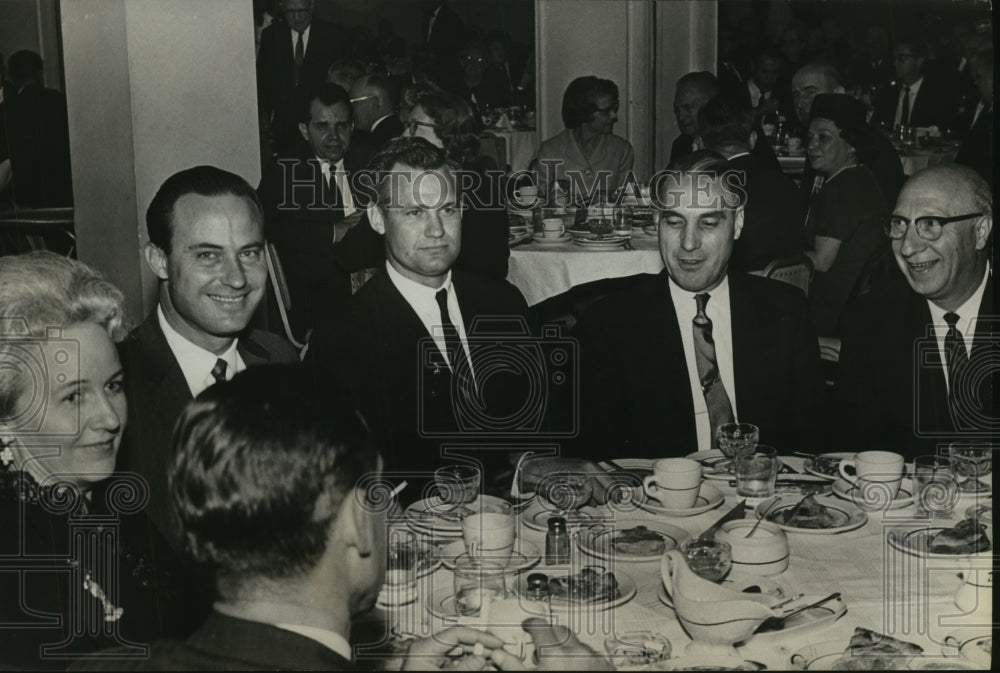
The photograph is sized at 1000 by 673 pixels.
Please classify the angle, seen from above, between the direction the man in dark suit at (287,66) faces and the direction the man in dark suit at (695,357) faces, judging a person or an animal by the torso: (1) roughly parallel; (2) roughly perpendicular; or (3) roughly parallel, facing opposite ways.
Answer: roughly parallel

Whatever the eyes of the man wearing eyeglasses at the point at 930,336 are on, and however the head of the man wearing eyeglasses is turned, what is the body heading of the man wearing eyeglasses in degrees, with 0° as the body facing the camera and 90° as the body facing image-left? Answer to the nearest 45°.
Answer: approximately 45°

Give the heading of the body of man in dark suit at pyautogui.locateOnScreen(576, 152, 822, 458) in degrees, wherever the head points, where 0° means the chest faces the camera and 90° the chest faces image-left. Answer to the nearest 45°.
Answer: approximately 0°

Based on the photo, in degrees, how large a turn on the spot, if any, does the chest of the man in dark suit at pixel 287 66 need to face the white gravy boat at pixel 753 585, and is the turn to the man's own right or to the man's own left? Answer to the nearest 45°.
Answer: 0° — they already face it

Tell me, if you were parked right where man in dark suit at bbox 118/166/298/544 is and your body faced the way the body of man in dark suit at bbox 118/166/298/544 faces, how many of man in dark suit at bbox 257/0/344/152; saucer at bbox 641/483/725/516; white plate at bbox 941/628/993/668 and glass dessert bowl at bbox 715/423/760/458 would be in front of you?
3

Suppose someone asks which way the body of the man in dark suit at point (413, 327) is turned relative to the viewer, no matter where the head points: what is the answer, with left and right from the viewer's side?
facing the viewer and to the right of the viewer

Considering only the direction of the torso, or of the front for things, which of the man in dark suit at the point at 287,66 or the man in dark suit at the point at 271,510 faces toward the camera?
the man in dark suit at the point at 287,66

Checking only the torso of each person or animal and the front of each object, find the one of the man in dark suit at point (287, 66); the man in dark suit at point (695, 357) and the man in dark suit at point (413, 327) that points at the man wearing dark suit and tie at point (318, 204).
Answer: the man in dark suit at point (287, 66)

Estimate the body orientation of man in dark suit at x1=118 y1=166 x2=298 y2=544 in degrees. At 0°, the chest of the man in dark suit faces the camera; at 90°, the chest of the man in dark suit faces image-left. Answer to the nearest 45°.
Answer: approximately 315°

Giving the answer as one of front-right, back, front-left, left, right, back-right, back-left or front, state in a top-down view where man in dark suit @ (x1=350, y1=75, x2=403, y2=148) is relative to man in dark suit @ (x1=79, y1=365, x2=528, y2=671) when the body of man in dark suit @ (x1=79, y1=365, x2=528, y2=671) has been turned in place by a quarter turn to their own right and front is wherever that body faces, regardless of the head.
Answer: back-left

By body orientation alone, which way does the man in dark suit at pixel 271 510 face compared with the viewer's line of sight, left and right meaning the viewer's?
facing away from the viewer and to the right of the viewer

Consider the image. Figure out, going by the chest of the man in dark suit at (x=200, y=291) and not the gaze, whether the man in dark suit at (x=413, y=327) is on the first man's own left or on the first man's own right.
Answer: on the first man's own left

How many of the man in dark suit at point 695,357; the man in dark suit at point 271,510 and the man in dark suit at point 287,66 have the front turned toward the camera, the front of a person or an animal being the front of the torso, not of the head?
2

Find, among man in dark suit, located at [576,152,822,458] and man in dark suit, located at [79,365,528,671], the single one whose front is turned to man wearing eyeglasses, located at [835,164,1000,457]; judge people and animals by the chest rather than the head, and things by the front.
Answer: man in dark suit, located at [79,365,528,671]

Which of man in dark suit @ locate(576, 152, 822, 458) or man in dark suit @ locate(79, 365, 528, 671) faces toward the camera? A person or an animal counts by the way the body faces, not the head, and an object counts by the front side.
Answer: man in dark suit @ locate(576, 152, 822, 458)

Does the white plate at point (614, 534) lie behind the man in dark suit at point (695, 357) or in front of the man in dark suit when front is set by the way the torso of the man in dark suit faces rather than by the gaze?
in front

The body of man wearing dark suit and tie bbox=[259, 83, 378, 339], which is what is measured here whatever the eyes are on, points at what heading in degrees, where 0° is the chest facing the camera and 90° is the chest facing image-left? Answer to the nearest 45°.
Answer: approximately 315°

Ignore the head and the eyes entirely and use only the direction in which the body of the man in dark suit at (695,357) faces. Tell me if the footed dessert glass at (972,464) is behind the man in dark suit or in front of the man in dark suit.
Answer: in front
